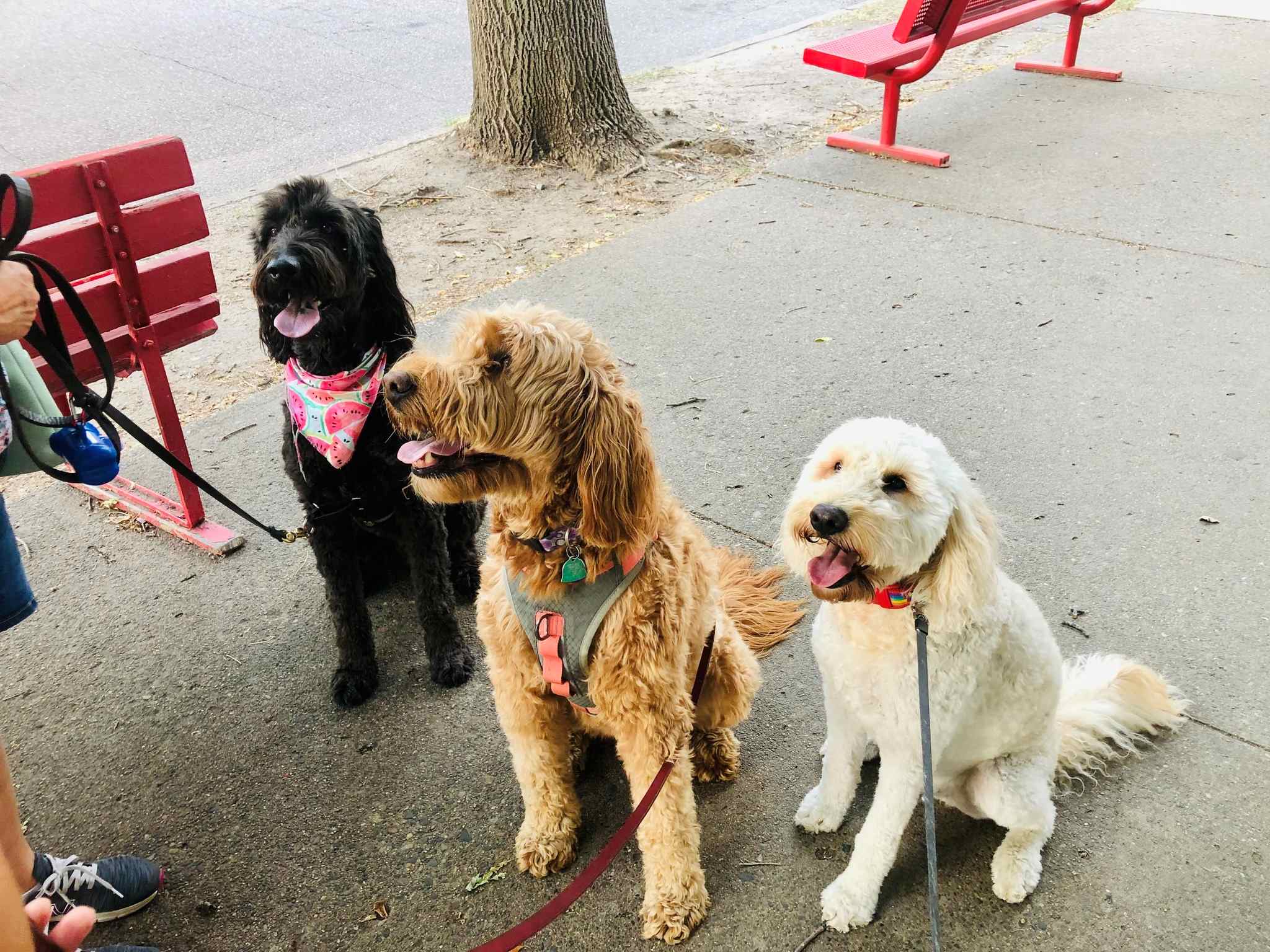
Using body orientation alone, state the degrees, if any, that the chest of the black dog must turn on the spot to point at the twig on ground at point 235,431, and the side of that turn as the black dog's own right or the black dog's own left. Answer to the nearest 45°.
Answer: approximately 135° to the black dog's own right

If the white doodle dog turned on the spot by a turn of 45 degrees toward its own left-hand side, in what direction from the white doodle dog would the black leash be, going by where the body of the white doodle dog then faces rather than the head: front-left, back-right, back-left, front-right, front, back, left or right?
right

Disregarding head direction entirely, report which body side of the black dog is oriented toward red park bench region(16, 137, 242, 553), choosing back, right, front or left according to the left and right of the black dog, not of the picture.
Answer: right

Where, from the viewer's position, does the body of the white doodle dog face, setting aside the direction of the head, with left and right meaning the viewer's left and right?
facing the viewer and to the left of the viewer

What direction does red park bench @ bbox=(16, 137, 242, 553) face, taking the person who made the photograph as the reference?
facing away from the viewer and to the left of the viewer

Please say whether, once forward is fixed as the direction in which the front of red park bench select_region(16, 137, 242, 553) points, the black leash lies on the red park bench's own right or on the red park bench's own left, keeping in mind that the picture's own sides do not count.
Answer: on the red park bench's own left

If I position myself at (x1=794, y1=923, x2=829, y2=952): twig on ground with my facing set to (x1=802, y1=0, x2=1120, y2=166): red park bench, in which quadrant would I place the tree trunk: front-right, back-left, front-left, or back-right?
front-left
